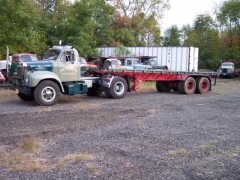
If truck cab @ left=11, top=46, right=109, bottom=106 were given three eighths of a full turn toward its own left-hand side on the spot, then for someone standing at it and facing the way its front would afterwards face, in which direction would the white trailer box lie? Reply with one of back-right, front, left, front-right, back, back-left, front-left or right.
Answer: front-left

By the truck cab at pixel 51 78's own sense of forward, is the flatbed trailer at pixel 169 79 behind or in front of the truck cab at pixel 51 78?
behind

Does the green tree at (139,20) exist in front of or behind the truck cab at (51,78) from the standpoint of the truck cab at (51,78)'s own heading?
behind

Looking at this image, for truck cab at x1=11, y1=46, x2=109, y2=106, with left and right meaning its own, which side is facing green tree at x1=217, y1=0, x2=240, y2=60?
back

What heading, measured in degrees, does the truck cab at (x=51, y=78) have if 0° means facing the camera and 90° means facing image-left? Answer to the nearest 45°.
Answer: approximately 45°
